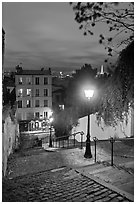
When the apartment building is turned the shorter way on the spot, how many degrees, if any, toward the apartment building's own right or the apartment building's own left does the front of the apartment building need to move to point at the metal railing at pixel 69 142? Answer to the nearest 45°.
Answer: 0° — it already faces it

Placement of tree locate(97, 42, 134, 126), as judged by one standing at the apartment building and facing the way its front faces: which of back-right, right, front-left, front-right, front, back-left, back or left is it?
front

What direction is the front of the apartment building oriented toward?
toward the camera
